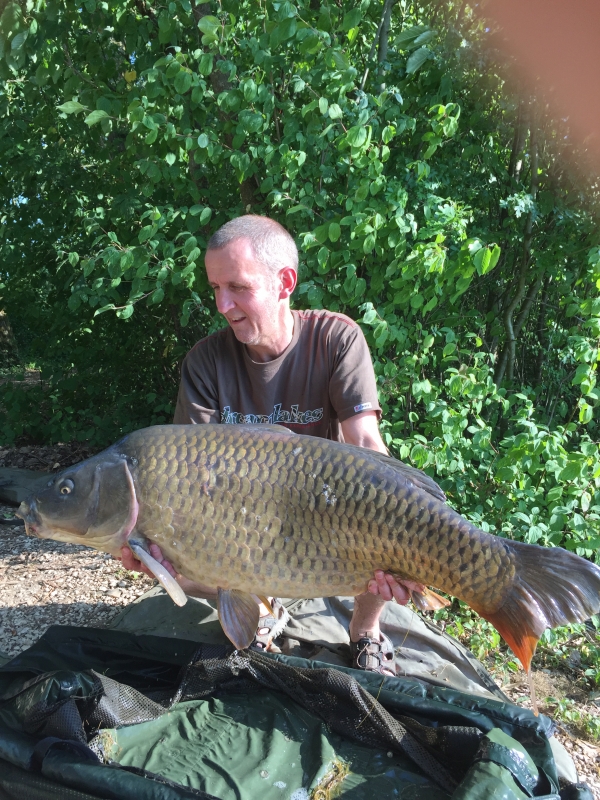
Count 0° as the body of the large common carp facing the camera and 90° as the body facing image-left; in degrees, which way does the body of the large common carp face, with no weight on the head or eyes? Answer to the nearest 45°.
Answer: approximately 90°
